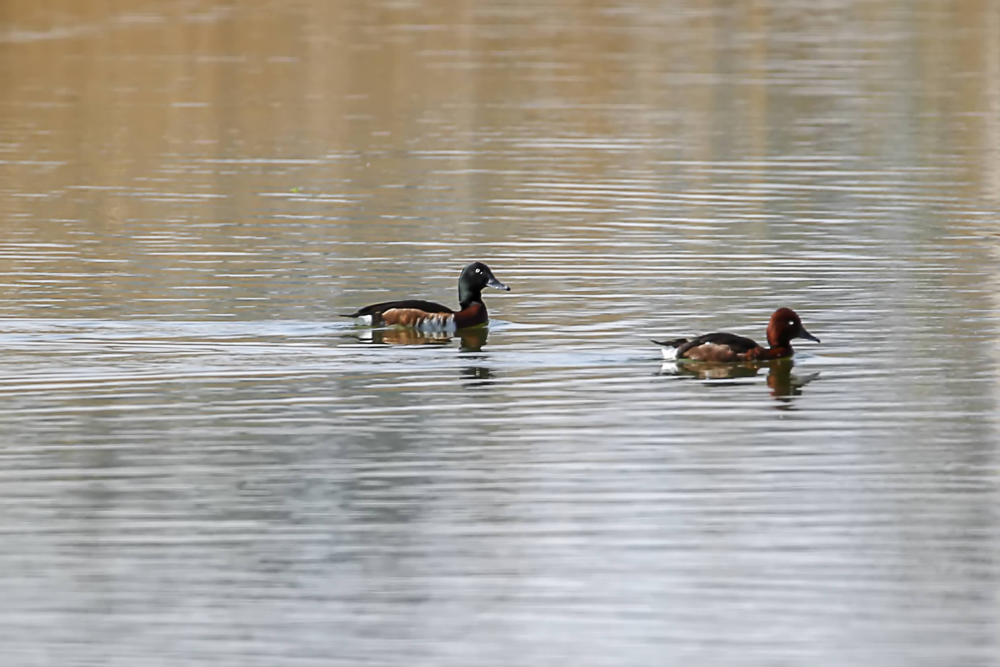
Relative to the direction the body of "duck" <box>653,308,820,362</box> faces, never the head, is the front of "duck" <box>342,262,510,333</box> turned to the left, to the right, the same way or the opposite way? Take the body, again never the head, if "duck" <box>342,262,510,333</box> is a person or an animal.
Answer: the same way

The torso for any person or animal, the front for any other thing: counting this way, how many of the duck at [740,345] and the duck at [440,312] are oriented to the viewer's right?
2

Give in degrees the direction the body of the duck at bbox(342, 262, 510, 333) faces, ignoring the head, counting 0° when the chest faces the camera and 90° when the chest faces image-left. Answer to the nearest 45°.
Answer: approximately 270°

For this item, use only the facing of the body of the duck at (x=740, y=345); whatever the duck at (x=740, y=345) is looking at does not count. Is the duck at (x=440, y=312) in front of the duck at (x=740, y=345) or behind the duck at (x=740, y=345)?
behind

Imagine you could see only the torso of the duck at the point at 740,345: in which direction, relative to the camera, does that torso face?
to the viewer's right

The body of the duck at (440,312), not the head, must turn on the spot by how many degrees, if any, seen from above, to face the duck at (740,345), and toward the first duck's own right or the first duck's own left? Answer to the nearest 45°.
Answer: approximately 45° to the first duck's own right
